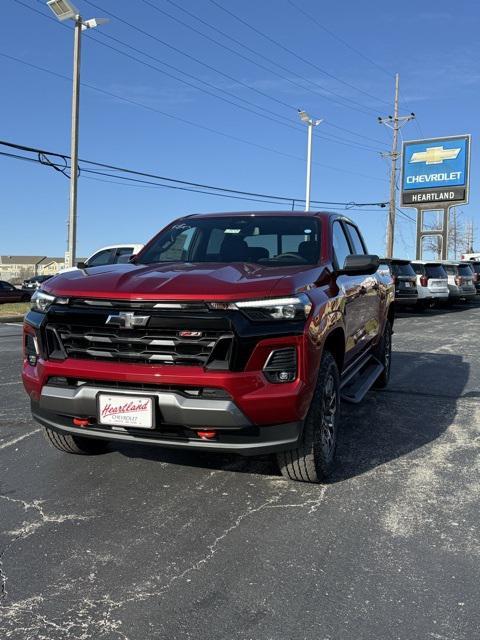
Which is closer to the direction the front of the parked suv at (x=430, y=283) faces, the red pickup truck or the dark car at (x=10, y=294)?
the dark car

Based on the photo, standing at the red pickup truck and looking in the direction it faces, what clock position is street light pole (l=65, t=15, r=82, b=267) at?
The street light pole is roughly at 4 o'clock from the red pickup truck.

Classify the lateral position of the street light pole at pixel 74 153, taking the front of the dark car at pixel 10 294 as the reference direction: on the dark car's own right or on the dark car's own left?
on the dark car's own right

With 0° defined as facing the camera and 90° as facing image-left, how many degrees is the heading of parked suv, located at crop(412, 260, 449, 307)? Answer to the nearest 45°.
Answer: approximately 135°

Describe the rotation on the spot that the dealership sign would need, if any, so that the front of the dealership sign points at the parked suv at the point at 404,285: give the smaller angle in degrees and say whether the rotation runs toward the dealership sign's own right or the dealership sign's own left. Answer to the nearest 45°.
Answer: approximately 45° to the dealership sign's own left

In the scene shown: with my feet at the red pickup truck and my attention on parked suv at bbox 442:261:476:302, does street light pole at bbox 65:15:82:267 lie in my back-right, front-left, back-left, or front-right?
front-left

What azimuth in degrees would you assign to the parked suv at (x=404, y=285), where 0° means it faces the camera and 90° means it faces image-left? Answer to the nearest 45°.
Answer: approximately 135°

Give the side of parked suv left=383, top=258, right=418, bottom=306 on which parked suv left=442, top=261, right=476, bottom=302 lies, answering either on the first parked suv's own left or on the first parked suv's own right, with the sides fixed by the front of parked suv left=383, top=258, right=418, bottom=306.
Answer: on the first parked suv's own right

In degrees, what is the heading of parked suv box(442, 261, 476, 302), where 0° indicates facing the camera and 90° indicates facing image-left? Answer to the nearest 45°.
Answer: approximately 135°

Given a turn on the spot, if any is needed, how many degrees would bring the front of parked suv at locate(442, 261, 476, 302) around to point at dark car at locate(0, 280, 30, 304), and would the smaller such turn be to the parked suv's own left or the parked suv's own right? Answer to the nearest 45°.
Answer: approximately 45° to the parked suv's own left

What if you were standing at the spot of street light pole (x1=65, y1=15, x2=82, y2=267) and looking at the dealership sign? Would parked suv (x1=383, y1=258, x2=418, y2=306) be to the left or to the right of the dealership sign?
right

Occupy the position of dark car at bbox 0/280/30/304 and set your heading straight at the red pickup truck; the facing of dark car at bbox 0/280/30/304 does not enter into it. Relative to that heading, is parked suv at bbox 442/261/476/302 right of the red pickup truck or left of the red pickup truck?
left

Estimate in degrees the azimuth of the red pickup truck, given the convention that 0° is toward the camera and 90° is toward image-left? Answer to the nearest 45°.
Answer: approximately 45°

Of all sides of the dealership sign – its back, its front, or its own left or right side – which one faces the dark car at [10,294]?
front
